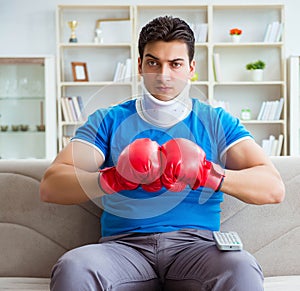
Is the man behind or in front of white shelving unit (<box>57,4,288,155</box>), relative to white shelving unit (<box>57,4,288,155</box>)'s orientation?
in front

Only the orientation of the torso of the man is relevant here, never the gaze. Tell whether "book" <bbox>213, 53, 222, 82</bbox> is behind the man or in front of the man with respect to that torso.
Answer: behind

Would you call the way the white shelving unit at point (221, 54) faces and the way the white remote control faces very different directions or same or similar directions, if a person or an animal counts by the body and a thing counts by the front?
same or similar directions

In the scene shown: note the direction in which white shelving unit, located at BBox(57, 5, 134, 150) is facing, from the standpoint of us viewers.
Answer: facing the viewer

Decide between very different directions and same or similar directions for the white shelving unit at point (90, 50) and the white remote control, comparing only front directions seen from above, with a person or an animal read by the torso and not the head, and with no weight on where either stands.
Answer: same or similar directions

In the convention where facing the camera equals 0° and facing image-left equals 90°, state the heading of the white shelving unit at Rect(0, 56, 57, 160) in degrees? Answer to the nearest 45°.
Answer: approximately 0°

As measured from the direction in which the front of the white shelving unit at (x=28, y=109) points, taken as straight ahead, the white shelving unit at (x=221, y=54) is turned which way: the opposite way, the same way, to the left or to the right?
the same way

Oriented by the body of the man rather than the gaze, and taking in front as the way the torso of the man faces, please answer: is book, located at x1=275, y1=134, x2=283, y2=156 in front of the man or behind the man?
behind

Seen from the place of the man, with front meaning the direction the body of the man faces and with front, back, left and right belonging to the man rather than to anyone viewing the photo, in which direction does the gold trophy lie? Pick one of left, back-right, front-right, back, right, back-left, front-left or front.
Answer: back

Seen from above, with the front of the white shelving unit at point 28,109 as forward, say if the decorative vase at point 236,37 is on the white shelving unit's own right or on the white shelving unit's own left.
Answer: on the white shelving unit's own left

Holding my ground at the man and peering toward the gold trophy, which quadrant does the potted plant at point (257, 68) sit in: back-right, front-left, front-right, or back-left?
front-right

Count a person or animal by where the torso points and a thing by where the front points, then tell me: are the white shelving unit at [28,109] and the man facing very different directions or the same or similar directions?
same or similar directions

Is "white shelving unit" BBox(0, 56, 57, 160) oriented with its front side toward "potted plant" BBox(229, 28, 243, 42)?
no

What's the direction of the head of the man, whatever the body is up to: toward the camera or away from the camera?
toward the camera

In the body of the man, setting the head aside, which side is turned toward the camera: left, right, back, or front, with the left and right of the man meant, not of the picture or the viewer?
front
